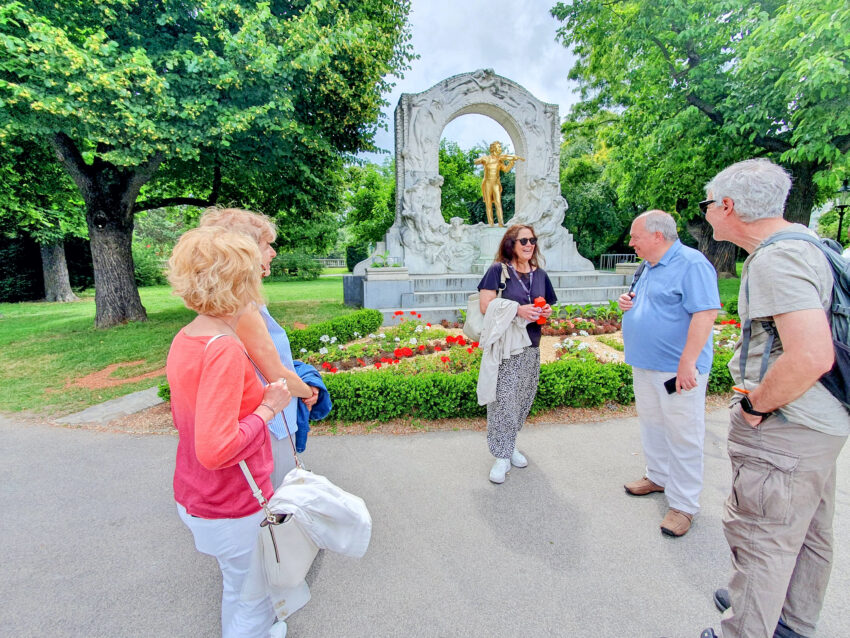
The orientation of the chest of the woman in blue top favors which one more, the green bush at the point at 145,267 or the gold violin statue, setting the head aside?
the gold violin statue

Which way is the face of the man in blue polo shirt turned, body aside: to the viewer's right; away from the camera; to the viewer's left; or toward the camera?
to the viewer's left

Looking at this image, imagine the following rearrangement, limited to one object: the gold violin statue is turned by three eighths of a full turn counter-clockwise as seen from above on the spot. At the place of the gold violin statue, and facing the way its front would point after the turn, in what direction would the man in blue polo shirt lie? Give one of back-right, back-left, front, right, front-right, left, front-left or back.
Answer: back-right

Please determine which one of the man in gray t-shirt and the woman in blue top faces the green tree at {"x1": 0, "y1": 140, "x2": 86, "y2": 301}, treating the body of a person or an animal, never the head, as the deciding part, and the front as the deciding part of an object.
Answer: the man in gray t-shirt

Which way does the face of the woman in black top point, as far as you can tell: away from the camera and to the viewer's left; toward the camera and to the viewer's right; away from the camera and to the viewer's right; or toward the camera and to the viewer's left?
toward the camera and to the viewer's right

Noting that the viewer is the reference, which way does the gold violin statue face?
facing the viewer

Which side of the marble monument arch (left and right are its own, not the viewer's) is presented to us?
front

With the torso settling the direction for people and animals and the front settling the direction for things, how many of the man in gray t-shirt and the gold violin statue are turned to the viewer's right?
0

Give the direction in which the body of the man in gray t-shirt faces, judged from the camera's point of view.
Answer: to the viewer's left

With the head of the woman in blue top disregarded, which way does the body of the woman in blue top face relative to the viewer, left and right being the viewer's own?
facing to the right of the viewer

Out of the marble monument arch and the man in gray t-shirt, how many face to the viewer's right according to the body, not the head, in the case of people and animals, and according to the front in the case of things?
0

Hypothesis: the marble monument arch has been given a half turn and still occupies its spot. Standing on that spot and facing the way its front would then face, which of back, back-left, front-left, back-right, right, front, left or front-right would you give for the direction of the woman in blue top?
back
